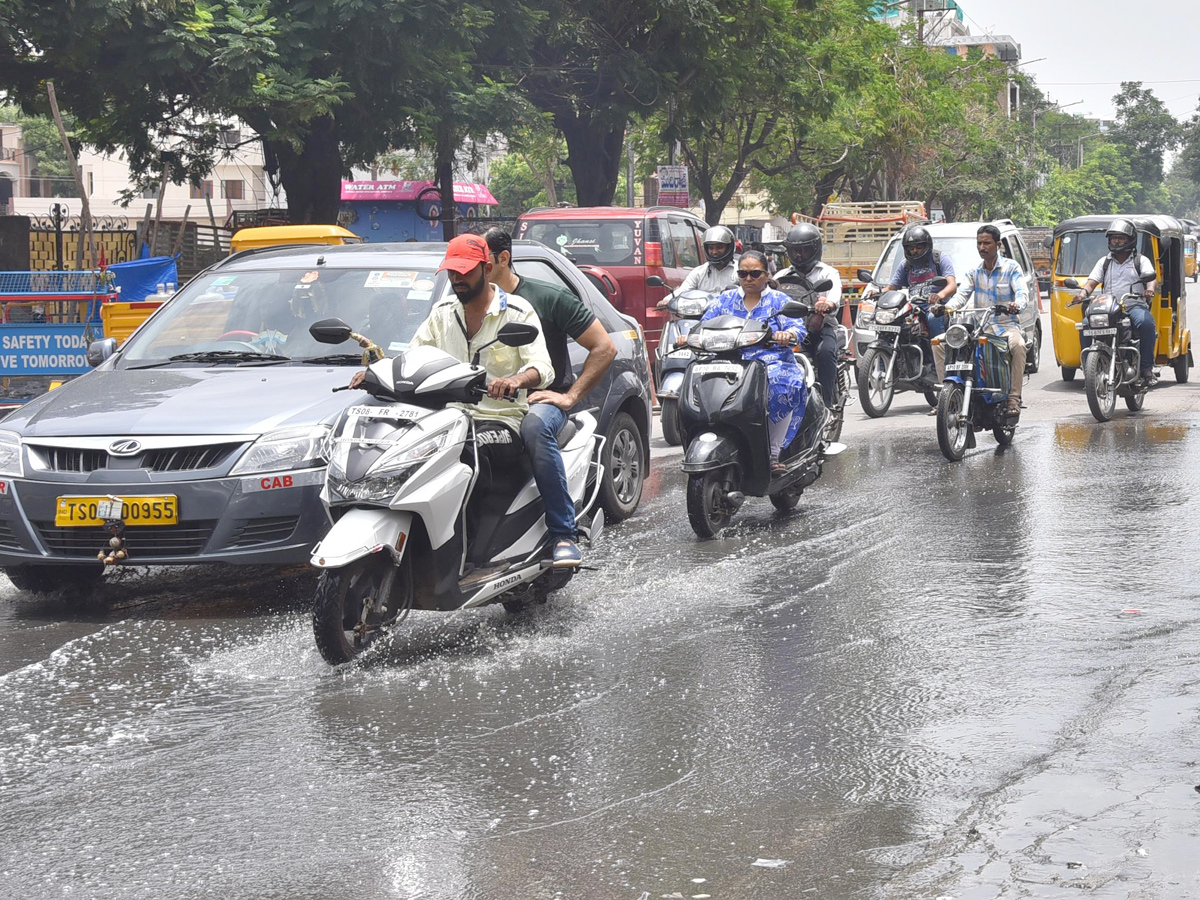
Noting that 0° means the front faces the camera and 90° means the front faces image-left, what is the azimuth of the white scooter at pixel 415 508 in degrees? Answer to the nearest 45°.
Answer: approximately 45°

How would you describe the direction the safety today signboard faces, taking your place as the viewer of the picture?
facing the viewer

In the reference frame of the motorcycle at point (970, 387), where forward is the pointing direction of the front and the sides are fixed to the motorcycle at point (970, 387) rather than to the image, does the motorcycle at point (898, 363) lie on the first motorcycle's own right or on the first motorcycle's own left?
on the first motorcycle's own right

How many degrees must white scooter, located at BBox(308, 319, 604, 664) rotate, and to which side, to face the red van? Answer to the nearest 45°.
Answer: approximately 135° to its right

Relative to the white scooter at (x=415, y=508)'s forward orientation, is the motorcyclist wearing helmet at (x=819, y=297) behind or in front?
behind

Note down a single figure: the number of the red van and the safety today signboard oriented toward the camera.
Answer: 1

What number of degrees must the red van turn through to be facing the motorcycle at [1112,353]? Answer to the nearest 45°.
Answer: approximately 90° to its right

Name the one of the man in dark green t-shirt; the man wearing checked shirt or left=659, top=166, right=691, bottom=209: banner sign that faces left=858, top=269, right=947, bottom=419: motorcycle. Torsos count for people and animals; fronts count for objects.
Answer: the banner sign

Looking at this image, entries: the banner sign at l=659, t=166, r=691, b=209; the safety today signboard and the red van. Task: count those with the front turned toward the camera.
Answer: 2

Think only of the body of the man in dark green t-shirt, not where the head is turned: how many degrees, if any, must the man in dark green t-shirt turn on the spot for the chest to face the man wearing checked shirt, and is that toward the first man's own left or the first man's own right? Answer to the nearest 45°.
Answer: approximately 180°

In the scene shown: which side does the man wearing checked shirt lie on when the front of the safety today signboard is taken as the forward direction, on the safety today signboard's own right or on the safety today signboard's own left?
on the safety today signboard's own left

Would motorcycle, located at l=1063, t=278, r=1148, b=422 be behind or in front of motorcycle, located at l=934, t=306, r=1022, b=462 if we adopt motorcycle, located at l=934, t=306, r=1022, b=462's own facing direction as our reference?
behind
